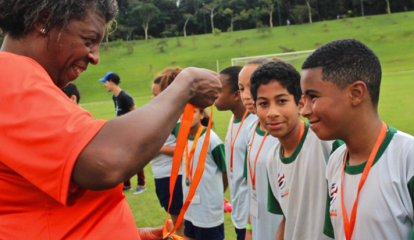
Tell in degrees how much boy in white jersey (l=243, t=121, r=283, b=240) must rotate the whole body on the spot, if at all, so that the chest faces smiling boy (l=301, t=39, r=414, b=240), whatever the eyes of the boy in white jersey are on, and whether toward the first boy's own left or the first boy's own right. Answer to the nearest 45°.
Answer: approximately 90° to the first boy's own left

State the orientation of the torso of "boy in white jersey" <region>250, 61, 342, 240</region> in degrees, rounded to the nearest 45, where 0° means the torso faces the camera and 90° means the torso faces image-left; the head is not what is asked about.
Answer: approximately 45°

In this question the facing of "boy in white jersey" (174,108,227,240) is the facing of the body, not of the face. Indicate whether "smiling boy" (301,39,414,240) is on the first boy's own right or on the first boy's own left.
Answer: on the first boy's own left

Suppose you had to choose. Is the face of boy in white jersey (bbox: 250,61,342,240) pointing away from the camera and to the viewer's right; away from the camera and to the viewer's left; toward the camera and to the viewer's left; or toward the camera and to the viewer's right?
toward the camera and to the viewer's left

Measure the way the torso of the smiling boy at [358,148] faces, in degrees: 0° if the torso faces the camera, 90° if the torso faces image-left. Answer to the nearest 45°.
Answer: approximately 45°

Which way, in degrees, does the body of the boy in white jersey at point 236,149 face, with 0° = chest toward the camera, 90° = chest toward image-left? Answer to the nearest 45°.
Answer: approximately 45°

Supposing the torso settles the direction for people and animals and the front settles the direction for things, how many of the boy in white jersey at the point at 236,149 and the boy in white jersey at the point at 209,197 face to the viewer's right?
0

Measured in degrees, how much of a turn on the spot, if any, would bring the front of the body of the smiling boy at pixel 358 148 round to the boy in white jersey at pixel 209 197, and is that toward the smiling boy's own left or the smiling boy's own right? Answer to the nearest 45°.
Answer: approximately 90° to the smiling boy's own right

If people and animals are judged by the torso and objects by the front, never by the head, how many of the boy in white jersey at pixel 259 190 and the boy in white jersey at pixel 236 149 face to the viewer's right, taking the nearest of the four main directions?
0

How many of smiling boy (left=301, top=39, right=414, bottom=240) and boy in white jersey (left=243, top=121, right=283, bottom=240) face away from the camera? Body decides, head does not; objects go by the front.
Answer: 0

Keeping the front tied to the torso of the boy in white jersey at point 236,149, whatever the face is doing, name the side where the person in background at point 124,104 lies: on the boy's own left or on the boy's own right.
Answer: on the boy's own right
